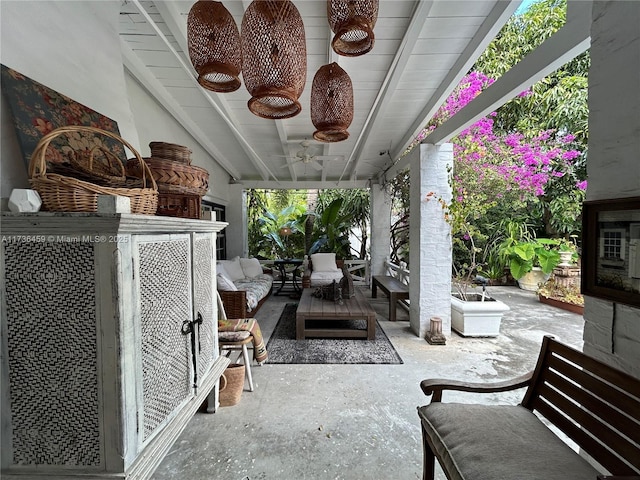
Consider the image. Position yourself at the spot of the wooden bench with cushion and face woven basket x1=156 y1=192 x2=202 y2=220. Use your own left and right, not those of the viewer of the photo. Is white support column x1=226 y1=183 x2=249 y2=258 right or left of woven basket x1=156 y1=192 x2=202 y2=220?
right

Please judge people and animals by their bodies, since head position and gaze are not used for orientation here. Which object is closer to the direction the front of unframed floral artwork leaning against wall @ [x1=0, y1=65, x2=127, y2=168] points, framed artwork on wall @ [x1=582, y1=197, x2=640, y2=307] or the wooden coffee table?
the framed artwork on wall

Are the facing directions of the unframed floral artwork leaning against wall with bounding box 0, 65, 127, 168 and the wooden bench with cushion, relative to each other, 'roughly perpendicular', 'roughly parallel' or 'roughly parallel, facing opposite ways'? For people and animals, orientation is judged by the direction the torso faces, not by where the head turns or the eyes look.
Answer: roughly parallel, facing opposite ways

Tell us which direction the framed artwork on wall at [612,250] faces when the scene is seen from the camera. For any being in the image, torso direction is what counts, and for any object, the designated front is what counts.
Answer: facing the viewer and to the left of the viewer

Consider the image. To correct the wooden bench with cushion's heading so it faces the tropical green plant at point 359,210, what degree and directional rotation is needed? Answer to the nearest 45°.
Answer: approximately 90° to its right

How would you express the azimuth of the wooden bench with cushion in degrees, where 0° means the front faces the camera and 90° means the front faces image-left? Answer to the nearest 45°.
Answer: approximately 45°

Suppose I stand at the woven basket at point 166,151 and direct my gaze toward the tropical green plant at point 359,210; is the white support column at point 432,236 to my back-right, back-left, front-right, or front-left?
front-right

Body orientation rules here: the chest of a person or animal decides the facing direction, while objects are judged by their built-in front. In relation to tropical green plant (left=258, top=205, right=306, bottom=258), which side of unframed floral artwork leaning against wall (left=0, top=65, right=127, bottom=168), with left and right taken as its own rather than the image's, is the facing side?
left

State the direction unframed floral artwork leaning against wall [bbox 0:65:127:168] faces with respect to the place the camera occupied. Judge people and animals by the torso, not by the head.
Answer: facing the viewer and to the right of the viewer

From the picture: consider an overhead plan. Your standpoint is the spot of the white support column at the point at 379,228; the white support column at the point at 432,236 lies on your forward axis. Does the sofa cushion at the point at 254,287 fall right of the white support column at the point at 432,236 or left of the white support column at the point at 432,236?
right

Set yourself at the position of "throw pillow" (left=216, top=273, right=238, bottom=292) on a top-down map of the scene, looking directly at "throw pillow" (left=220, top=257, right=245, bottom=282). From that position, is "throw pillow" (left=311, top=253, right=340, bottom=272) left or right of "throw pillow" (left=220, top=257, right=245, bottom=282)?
right

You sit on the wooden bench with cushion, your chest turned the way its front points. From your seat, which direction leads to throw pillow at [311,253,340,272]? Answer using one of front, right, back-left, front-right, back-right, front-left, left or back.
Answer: right

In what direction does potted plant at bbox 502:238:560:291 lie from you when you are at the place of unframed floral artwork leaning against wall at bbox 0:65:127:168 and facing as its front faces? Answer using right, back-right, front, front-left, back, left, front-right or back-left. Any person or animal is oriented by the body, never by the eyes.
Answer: front-left

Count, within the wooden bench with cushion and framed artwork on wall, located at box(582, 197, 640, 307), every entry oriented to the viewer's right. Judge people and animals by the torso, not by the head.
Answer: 0

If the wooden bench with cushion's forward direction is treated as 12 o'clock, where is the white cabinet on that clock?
The white cabinet is roughly at 12 o'clock from the wooden bench with cushion.

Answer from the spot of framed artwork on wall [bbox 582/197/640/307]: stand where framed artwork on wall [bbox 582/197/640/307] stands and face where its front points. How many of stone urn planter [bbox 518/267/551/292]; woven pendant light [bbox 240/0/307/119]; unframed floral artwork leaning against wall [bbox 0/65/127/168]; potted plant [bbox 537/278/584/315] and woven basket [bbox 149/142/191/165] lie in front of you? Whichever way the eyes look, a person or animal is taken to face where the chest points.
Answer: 3

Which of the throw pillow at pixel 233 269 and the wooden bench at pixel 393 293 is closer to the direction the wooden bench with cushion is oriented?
the throw pillow

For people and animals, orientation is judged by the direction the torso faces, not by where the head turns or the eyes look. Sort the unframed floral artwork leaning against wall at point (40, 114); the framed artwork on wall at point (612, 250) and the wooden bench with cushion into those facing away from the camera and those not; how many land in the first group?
0
